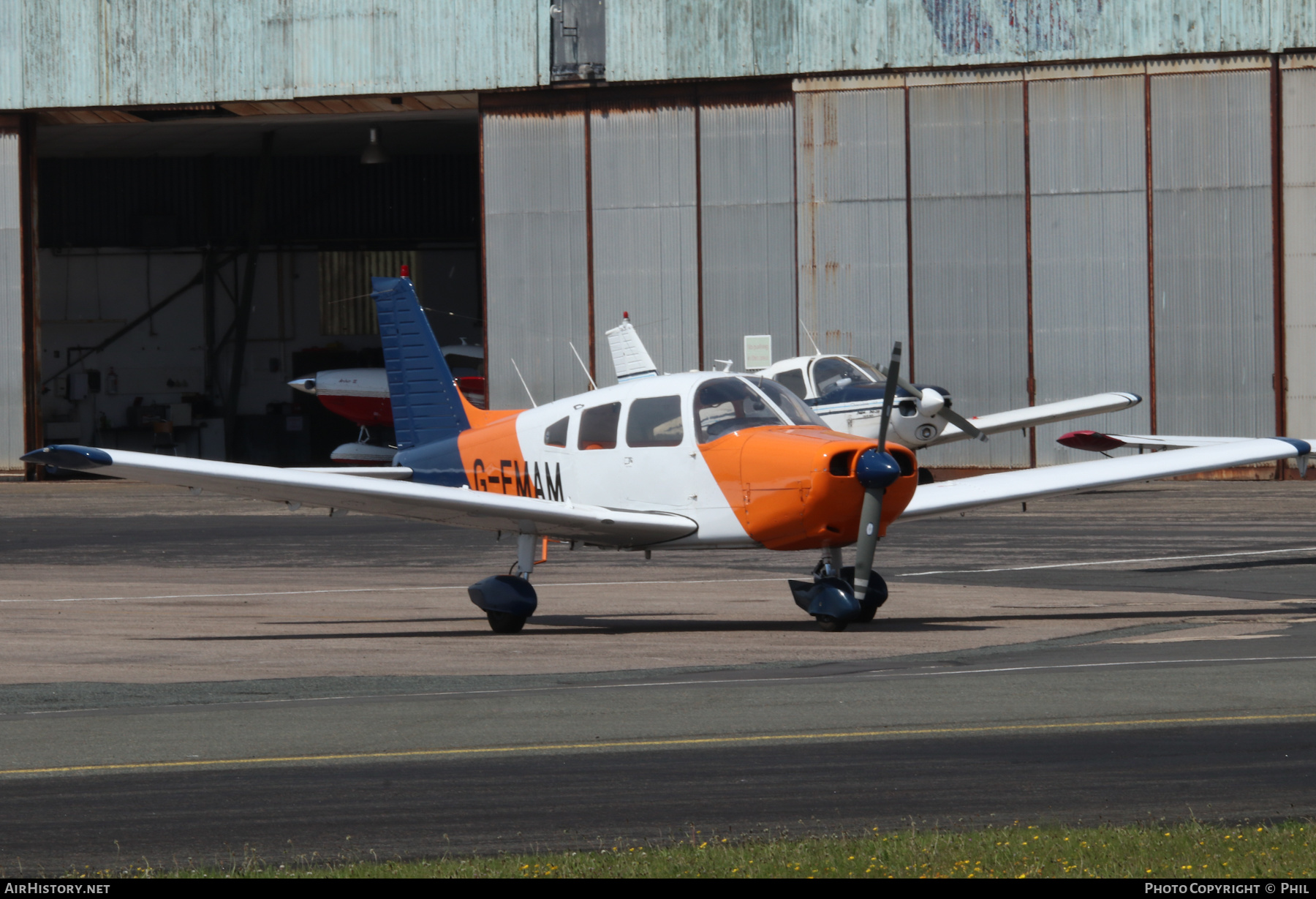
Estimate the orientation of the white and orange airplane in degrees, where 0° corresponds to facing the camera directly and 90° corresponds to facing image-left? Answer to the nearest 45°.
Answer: approximately 315°

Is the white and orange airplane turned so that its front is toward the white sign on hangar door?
no
